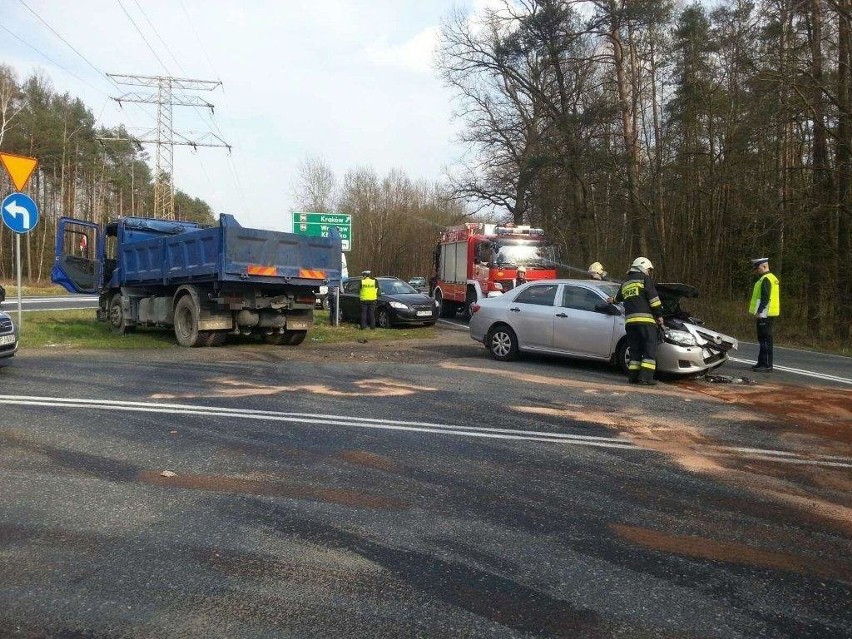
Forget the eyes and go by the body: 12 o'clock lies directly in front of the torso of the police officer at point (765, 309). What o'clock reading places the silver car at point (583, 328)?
The silver car is roughly at 11 o'clock from the police officer.

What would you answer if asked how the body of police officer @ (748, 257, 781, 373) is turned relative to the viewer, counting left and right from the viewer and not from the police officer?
facing to the left of the viewer

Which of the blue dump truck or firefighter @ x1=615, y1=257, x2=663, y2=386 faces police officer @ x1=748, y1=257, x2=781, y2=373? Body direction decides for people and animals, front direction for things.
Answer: the firefighter

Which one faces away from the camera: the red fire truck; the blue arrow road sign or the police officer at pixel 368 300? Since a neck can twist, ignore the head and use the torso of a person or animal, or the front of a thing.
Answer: the police officer

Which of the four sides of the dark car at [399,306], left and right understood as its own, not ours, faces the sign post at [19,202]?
right

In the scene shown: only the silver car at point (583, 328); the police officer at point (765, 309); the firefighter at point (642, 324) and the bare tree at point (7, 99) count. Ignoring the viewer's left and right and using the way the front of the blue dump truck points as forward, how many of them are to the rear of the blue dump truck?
3

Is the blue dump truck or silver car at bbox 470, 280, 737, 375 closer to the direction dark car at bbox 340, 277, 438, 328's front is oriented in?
the silver car

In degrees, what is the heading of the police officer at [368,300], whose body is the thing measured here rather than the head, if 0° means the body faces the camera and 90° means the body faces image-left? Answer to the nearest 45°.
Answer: approximately 180°

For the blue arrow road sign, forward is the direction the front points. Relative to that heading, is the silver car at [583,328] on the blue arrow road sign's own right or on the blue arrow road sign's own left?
on the blue arrow road sign's own left

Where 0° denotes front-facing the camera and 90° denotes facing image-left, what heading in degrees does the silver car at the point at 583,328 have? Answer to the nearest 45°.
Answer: approximately 315°

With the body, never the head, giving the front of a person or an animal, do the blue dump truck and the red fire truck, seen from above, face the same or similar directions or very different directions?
very different directions

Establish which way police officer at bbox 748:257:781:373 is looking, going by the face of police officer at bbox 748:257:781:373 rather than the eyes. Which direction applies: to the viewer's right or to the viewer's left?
to the viewer's left
